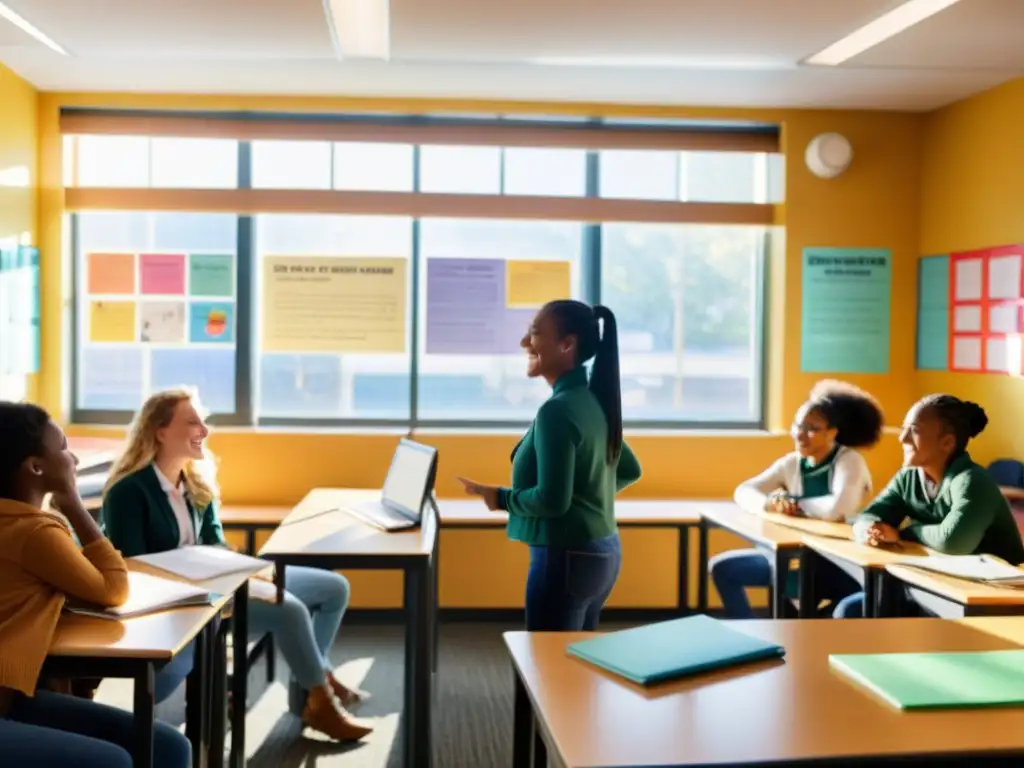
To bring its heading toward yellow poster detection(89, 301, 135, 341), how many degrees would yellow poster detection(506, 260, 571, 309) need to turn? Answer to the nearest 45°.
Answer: approximately 90° to its right

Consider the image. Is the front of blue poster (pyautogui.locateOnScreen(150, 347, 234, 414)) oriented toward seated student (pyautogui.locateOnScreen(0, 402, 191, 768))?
yes

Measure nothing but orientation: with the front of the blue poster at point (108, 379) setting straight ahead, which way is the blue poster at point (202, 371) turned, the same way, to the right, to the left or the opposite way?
the same way

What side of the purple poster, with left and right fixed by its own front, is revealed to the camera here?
front

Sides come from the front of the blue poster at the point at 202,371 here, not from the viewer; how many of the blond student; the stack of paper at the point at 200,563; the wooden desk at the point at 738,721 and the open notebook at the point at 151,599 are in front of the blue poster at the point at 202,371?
4

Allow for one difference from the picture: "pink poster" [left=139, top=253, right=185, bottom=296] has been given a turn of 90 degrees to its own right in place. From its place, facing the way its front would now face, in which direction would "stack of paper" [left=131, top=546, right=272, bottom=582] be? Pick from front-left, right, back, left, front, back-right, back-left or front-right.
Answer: left

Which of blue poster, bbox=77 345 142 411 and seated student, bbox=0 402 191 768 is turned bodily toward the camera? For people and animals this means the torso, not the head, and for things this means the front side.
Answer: the blue poster

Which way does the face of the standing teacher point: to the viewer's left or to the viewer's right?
to the viewer's left

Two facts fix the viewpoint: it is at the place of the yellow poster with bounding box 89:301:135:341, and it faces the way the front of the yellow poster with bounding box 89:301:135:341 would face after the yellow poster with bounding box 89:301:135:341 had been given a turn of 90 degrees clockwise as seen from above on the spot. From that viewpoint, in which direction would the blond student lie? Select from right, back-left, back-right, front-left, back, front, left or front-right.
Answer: left

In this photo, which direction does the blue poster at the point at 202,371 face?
toward the camera

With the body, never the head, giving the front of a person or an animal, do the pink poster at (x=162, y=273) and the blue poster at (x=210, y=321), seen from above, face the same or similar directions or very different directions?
same or similar directions

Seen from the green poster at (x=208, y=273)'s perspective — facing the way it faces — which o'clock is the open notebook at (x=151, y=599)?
The open notebook is roughly at 12 o'clock from the green poster.

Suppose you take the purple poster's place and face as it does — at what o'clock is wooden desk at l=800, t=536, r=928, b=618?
The wooden desk is roughly at 11 o'clock from the purple poster.

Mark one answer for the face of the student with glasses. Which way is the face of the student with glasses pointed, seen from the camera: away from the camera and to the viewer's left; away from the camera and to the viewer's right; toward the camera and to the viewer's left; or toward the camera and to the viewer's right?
toward the camera and to the viewer's left

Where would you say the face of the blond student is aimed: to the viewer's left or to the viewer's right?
to the viewer's right

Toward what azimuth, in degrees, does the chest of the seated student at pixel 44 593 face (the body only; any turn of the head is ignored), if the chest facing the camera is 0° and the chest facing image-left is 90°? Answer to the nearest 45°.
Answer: approximately 270°

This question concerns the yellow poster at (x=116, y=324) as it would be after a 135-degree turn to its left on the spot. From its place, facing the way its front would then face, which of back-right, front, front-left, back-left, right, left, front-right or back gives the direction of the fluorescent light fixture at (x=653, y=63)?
right

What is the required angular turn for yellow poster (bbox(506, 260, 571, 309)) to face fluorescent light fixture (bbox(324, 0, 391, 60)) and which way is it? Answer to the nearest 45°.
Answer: approximately 45° to its right

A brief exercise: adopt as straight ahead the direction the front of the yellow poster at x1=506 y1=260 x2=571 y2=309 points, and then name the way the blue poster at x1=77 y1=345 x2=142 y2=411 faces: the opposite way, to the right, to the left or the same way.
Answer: the same way

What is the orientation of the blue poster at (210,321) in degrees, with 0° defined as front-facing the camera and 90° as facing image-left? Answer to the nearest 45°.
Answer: approximately 0°

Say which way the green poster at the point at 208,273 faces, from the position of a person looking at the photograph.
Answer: facing the viewer
